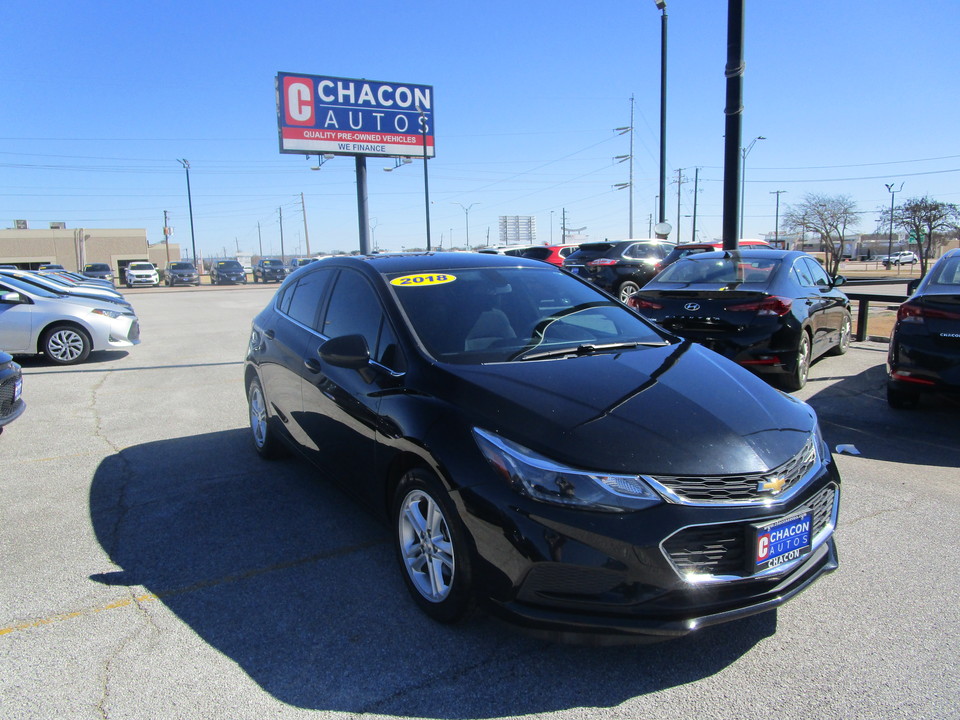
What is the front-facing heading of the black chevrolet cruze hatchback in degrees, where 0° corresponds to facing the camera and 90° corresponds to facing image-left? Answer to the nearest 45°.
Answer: approximately 315°

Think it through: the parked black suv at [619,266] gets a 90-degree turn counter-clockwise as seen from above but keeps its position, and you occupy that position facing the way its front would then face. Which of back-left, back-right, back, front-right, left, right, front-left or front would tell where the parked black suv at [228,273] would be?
front

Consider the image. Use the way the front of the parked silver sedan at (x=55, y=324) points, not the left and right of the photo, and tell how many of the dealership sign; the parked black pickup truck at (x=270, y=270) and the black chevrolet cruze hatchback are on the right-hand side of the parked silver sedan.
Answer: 1

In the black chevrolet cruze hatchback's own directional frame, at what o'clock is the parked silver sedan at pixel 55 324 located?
The parked silver sedan is roughly at 6 o'clock from the black chevrolet cruze hatchback.

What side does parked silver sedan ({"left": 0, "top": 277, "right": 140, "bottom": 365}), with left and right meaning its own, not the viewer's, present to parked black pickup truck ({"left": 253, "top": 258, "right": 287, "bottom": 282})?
left

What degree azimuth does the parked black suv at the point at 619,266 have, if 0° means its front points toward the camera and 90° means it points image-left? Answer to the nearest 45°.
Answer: approximately 225°

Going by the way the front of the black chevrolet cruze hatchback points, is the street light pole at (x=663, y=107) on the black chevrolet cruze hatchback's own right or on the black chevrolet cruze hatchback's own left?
on the black chevrolet cruze hatchback's own left

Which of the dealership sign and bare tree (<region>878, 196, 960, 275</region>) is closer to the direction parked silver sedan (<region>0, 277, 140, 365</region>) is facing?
the bare tree

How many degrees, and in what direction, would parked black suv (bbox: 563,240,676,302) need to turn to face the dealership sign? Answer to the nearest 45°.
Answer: approximately 90° to its left

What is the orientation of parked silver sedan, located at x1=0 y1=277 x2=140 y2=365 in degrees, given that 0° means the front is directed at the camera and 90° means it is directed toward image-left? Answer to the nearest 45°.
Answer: approximately 270°

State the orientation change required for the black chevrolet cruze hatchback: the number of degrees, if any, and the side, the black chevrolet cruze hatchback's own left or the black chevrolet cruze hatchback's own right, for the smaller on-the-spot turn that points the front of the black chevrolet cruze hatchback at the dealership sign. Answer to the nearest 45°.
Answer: approximately 135° to the black chevrolet cruze hatchback's own left
